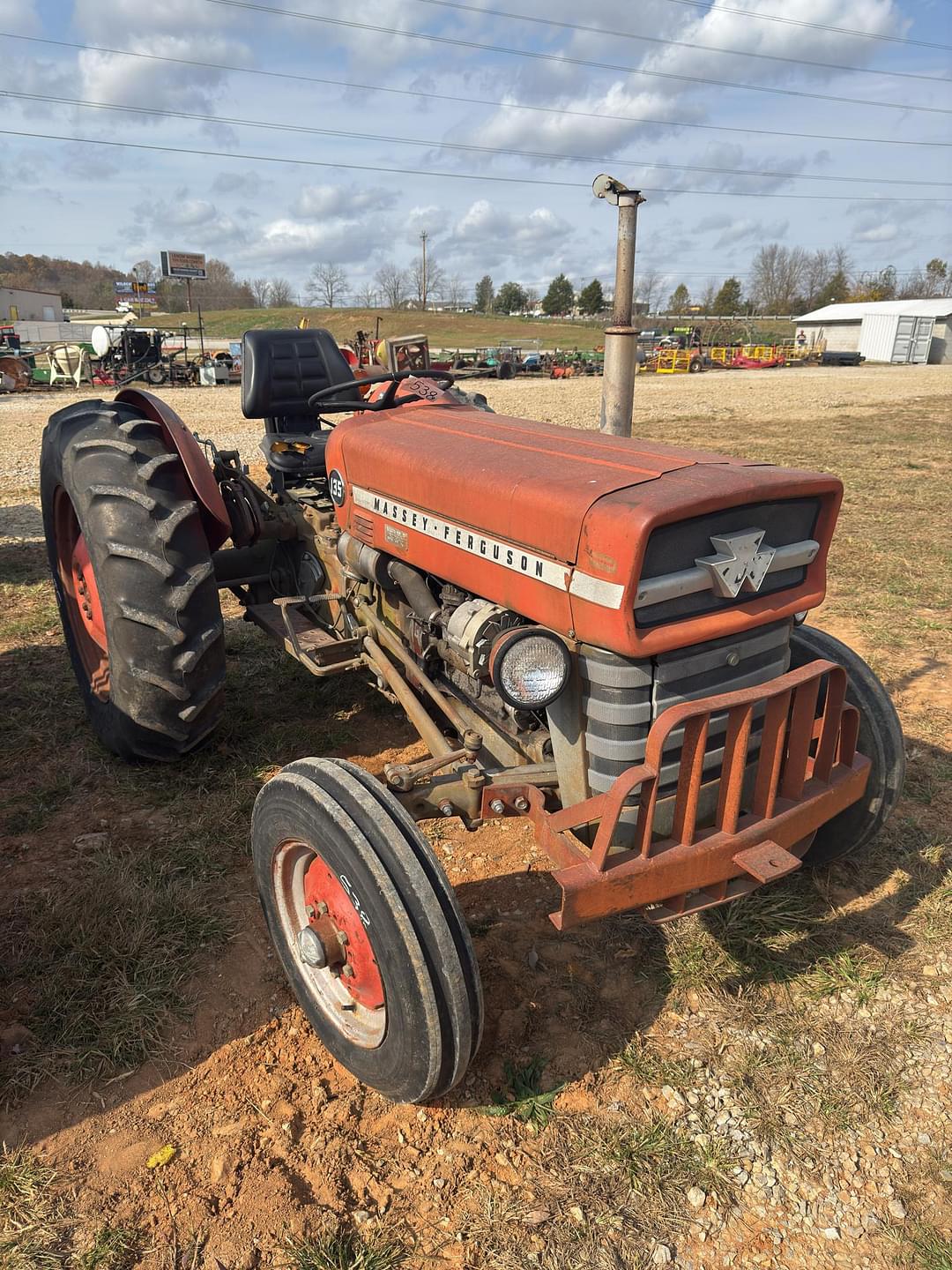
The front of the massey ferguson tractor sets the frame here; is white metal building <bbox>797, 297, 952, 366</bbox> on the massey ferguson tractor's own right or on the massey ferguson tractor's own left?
on the massey ferguson tractor's own left

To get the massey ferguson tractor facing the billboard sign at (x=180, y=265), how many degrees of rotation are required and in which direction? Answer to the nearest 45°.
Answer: approximately 135° to its left

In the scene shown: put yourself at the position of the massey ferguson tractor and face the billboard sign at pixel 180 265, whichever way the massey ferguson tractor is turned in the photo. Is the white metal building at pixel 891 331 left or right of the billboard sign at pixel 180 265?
right

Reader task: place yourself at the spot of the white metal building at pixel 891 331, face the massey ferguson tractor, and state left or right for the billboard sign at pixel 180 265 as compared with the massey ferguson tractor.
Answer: right

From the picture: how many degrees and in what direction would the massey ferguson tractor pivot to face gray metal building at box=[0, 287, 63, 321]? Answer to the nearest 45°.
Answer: approximately 180°

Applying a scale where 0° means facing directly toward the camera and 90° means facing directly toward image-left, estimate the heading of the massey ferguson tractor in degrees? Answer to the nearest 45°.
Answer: approximately 315°
